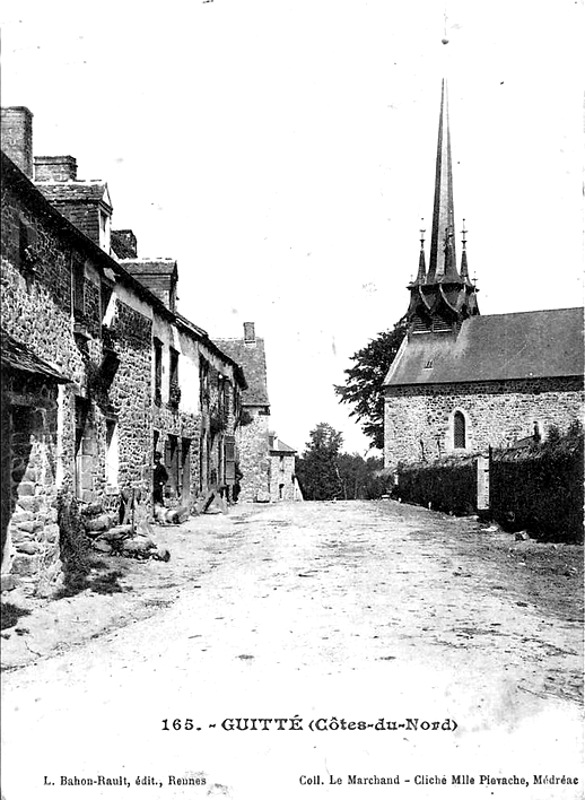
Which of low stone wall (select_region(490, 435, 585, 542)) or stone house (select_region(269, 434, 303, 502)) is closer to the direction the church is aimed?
the stone house

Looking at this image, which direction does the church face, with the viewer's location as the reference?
facing to the left of the viewer

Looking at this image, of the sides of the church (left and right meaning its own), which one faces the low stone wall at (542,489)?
left

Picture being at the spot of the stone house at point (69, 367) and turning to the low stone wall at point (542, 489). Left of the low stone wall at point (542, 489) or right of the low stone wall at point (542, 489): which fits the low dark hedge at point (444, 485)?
left

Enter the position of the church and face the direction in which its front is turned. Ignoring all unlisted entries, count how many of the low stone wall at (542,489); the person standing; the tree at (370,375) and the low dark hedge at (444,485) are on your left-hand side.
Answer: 3

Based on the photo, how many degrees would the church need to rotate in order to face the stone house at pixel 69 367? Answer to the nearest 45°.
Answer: approximately 90° to its left

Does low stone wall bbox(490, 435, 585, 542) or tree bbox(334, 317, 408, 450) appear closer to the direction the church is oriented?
the tree

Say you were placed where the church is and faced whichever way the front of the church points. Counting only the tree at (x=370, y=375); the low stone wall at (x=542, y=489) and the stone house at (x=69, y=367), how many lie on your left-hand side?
2

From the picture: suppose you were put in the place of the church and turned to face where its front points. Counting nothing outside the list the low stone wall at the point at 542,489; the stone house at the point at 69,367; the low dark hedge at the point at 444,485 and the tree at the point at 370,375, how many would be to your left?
3

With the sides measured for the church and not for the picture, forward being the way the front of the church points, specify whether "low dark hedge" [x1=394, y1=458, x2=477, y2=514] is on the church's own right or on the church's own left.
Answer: on the church's own left

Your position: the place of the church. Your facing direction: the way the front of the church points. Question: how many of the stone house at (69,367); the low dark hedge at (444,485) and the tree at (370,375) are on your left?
2
